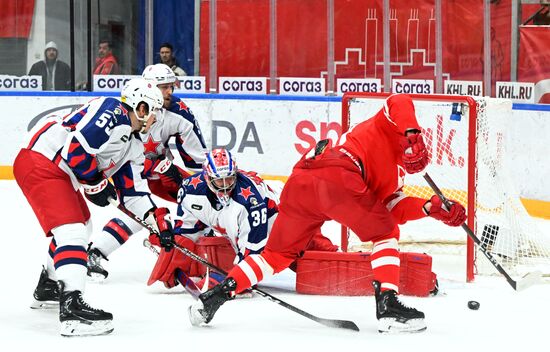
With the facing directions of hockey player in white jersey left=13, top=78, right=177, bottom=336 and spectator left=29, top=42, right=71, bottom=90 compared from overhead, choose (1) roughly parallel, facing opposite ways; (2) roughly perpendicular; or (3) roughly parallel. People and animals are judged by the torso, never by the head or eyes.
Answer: roughly perpendicular

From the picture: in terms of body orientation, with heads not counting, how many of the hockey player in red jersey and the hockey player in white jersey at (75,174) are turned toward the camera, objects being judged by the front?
0

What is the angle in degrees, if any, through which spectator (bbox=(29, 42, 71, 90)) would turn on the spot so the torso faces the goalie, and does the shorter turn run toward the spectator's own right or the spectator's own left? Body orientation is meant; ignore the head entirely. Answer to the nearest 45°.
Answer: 0° — they already face them

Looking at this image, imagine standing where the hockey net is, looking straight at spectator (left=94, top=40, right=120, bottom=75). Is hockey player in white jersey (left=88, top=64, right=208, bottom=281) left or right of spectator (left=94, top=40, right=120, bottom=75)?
left

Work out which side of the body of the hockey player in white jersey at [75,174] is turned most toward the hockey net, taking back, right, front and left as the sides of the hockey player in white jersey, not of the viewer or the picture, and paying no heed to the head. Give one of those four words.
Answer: front

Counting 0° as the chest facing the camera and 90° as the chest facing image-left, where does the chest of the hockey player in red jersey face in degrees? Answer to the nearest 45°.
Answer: approximately 270°

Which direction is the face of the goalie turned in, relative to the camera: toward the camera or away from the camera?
toward the camera

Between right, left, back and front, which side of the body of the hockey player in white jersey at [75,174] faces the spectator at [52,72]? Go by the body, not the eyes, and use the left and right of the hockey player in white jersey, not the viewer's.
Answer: left

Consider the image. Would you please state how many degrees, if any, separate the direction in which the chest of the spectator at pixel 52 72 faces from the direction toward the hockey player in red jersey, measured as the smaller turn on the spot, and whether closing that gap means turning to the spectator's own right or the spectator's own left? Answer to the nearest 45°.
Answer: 0° — they already face them

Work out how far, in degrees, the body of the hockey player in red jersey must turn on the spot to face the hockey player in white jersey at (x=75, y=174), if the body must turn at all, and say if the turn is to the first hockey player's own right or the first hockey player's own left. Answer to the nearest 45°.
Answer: approximately 180°

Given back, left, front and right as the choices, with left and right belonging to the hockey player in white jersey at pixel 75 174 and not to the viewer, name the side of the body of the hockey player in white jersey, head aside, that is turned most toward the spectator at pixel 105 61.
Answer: left

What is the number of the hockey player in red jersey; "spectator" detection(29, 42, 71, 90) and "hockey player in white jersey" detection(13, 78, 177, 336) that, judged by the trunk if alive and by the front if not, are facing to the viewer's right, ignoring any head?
2

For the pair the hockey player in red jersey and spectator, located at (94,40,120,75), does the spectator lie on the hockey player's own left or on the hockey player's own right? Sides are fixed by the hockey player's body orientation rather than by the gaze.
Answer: on the hockey player's own left

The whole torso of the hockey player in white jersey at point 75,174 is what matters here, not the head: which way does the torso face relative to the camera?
to the viewer's right

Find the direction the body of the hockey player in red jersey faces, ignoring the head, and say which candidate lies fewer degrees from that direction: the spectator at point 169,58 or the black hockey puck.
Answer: the black hockey puck

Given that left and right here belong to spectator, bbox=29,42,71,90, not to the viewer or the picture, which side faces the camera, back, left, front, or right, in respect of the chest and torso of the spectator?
front

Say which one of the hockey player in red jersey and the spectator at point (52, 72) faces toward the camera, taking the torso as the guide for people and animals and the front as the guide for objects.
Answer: the spectator
